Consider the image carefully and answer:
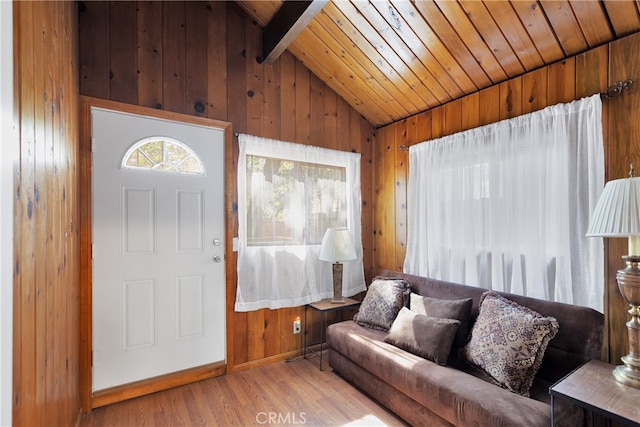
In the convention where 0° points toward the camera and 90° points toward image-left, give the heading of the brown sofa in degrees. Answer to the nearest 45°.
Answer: approximately 45°

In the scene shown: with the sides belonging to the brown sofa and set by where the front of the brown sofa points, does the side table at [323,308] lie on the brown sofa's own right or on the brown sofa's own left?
on the brown sofa's own right

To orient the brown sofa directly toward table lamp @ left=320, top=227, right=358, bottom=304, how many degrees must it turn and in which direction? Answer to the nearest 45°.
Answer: approximately 90° to its right

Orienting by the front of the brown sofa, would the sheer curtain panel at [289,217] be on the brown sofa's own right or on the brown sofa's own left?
on the brown sofa's own right
